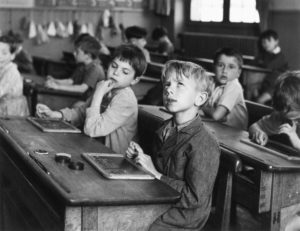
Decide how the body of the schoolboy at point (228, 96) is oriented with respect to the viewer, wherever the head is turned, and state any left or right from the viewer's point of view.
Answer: facing the viewer and to the left of the viewer

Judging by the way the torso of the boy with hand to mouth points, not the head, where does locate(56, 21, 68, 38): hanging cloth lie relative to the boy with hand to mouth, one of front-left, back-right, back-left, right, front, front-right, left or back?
back-right

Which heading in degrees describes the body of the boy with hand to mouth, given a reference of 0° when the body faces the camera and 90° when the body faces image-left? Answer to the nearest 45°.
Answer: approximately 45°

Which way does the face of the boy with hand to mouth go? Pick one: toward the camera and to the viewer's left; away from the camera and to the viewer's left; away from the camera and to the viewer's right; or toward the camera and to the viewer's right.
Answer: toward the camera and to the viewer's left

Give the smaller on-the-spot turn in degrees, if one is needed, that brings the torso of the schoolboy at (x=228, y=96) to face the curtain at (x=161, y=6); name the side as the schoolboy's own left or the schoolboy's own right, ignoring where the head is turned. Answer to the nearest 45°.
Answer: approximately 135° to the schoolboy's own right

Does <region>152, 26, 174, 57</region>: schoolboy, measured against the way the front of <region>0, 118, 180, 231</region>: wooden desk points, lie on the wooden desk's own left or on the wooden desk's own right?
on the wooden desk's own left

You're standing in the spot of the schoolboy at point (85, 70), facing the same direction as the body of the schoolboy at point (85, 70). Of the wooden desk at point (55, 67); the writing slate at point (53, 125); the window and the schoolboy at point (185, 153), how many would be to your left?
2
